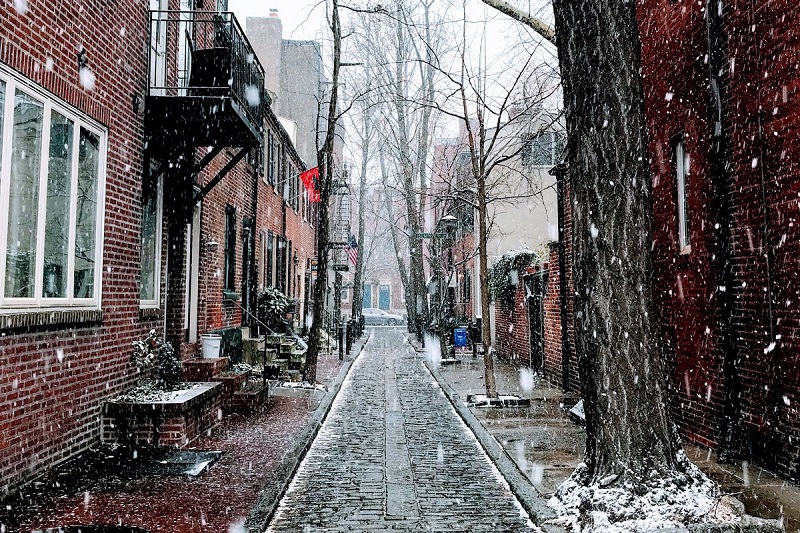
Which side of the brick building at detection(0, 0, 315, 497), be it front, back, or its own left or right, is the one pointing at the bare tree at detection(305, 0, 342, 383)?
left

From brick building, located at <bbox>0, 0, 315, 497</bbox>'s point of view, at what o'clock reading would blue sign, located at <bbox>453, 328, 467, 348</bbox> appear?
The blue sign is roughly at 9 o'clock from the brick building.

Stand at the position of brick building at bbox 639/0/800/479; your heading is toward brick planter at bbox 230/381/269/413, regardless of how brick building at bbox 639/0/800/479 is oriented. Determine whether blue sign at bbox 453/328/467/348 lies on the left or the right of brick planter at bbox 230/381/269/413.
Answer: right

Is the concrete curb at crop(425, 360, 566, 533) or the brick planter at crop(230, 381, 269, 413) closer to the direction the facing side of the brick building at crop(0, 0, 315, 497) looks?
the concrete curb

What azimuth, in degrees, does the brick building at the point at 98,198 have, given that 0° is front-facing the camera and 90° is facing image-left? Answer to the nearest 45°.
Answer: approximately 315°

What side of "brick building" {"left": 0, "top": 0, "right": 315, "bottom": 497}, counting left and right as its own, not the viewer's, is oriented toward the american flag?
left

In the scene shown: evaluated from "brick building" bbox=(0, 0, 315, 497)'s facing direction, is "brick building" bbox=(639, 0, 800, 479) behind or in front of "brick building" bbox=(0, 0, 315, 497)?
in front
